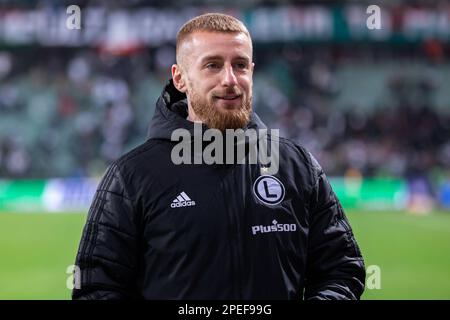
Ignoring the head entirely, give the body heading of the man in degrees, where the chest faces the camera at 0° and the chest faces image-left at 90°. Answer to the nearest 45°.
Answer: approximately 0°
